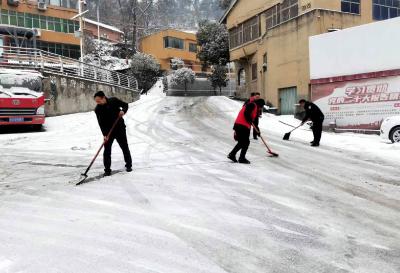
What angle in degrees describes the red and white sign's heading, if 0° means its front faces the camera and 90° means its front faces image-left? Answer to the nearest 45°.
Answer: approximately 45°

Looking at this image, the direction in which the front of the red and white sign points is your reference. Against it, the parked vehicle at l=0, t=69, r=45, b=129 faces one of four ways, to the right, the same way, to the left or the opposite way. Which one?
to the left

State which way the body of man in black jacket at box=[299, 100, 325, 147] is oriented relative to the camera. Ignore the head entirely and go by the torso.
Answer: to the viewer's left

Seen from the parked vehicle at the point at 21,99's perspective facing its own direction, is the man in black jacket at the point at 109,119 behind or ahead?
ahead

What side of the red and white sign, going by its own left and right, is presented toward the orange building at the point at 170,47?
right

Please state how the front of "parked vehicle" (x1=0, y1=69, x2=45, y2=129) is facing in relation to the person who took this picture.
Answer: facing the viewer

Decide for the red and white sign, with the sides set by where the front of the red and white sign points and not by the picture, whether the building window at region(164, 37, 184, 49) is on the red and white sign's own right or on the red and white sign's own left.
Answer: on the red and white sign's own right
